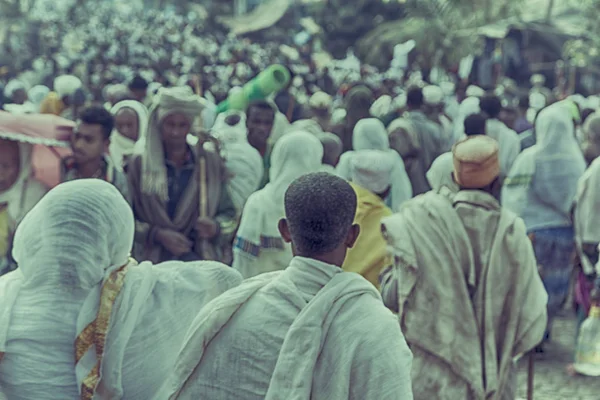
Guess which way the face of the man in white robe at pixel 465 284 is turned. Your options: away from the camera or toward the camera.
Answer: away from the camera

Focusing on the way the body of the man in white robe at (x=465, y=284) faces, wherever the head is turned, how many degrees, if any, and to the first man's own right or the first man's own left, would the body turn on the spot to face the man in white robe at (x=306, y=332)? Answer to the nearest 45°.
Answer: approximately 180°

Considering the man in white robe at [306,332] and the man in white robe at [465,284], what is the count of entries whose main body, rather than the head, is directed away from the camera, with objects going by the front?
2

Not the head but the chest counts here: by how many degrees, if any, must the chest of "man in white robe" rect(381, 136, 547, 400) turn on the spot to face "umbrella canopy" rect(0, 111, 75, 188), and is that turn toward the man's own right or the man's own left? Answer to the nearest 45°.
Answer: approximately 90° to the man's own left

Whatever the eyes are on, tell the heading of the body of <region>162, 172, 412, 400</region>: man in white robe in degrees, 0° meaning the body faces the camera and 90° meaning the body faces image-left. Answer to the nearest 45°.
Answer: approximately 180°

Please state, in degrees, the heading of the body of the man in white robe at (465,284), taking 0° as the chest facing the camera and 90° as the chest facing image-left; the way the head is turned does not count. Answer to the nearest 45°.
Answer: approximately 180°

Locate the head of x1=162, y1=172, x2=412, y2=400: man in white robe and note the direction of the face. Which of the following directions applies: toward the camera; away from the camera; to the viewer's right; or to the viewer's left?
away from the camera

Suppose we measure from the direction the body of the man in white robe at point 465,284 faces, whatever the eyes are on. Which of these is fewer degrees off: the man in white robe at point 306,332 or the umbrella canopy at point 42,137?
the umbrella canopy
